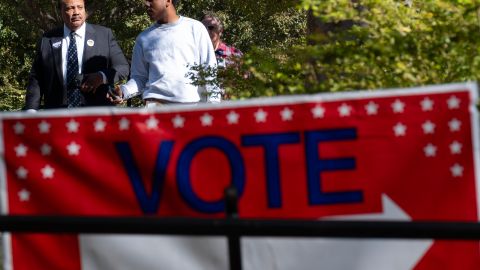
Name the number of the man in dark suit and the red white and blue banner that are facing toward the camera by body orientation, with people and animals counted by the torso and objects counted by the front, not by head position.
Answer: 2

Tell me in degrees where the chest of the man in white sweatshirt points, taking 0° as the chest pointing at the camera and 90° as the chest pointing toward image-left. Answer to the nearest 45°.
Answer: approximately 45°

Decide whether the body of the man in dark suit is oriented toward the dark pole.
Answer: yes

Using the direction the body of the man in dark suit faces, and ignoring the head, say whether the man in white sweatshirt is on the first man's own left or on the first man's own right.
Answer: on the first man's own left

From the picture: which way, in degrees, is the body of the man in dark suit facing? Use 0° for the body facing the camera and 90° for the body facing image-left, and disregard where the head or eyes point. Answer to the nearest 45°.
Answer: approximately 0°

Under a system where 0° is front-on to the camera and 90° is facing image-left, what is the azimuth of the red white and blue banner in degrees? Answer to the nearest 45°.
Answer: approximately 0°

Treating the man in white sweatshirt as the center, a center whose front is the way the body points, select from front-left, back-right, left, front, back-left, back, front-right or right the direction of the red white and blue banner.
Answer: front-left
